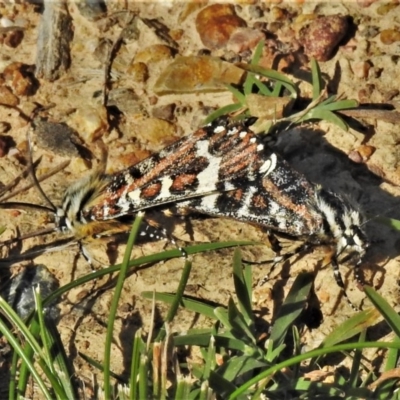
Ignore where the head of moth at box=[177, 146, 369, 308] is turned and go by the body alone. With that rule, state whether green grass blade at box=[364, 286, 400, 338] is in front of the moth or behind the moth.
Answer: in front

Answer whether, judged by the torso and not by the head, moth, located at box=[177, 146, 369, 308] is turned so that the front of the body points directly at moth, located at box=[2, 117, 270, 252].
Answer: no

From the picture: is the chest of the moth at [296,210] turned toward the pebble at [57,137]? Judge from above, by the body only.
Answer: no

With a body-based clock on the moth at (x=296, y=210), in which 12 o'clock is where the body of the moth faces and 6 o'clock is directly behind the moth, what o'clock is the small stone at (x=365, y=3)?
The small stone is roughly at 8 o'clock from the moth.

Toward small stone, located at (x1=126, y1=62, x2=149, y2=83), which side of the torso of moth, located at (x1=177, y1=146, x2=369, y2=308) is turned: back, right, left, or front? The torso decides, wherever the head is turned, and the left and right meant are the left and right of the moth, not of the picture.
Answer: back

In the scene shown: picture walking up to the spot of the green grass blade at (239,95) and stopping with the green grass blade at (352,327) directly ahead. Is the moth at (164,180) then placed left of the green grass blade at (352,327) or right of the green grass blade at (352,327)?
right

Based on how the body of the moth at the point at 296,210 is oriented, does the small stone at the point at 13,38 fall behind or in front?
behind

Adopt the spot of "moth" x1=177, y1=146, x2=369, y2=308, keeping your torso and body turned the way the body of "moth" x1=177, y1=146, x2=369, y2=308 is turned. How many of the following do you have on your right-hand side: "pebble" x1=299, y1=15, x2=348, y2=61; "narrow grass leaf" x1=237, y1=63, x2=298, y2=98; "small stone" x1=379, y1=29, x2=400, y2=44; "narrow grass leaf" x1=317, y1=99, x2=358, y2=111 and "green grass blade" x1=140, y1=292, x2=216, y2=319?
1

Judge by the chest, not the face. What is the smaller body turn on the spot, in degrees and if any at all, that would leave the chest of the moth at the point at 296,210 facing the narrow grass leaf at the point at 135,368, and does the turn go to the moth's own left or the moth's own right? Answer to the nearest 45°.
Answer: approximately 90° to the moth's own right

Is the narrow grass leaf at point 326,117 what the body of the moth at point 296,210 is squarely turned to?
no

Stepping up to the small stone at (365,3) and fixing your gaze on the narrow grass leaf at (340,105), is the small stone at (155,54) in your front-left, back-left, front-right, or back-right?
front-right
